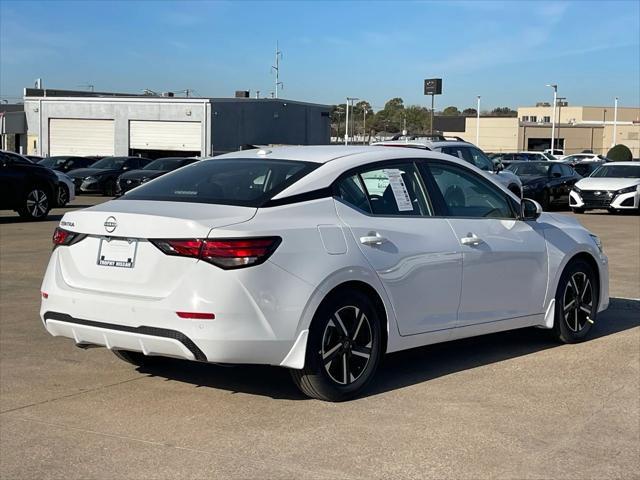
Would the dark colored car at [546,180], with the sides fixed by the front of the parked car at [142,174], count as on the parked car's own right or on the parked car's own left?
on the parked car's own left

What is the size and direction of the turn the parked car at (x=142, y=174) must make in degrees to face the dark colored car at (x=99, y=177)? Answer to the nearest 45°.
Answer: approximately 90° to its right

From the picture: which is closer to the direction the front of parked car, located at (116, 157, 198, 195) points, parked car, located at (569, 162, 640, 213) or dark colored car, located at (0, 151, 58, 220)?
the dark colored car

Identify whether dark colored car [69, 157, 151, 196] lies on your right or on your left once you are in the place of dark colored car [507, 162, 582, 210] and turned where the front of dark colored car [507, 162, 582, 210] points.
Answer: on your right

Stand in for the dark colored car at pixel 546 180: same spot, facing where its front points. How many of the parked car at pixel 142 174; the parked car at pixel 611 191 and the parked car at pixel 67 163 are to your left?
1

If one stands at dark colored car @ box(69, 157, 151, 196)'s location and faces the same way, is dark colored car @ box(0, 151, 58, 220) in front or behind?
in front

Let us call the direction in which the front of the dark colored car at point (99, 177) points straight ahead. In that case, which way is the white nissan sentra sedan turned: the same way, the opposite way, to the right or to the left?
the opposite way

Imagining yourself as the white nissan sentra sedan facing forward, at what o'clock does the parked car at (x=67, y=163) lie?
The parked car is roughly at 10 o'clock from the white nissan sentra sedan.

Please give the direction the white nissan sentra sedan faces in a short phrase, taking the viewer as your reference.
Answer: facing away from the viewer and to the right of the viewer

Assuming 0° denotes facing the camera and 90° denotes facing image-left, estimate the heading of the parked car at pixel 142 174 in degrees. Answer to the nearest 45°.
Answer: approximately 45°

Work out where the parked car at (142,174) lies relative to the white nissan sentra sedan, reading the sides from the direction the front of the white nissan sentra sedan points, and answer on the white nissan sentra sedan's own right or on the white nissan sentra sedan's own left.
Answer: on the white nissan sentra sedan's own left

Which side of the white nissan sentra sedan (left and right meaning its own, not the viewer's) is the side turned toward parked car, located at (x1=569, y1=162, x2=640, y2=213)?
front

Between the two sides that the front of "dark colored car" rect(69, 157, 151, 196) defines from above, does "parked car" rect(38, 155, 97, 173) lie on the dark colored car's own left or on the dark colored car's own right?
on the dark colored car's own right

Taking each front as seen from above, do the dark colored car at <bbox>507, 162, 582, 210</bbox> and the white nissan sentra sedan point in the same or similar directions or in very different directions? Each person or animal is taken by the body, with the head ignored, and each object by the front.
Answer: very different directions

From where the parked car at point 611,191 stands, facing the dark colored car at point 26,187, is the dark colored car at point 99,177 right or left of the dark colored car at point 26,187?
right

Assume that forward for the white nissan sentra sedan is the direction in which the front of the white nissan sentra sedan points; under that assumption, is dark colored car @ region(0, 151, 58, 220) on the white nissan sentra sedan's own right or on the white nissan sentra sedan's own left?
on the white nissan sentra sedan's own left

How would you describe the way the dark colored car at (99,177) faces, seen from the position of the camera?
facing the viewer and to the left of the viewer
